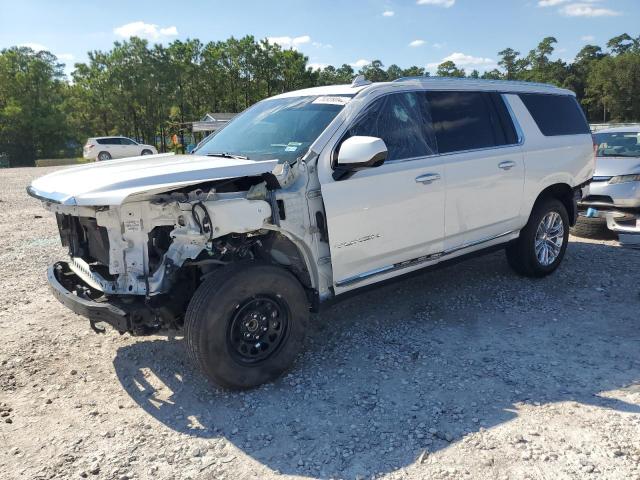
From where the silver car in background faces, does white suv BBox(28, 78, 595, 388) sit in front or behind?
in front

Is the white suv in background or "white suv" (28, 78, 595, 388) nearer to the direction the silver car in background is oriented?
the "white suv" (28, 78, 595, 388)

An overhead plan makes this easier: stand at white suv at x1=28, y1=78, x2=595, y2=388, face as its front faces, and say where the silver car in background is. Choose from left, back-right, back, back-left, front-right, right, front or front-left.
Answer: back

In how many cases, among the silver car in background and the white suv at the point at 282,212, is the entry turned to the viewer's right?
0

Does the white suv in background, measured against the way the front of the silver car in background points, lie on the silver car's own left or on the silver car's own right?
on the silver car's own right

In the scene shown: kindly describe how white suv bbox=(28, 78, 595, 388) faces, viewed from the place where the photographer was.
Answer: facing the viewer and to the left of the viewer

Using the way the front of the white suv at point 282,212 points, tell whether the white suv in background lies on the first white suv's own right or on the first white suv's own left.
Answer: on the first white suv's own right
